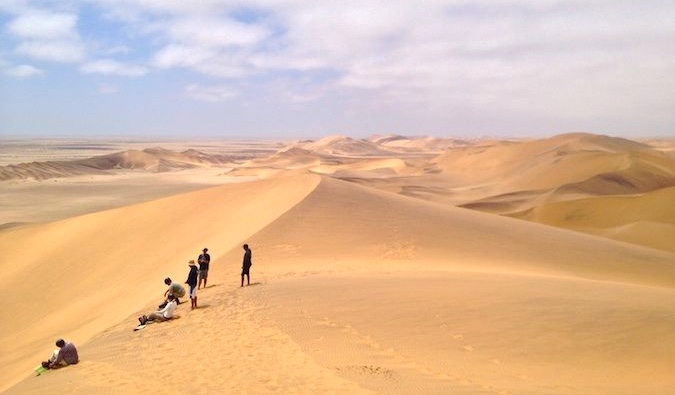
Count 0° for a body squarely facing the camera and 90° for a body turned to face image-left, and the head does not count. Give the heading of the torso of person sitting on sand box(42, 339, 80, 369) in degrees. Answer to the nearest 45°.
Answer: approximately 90°

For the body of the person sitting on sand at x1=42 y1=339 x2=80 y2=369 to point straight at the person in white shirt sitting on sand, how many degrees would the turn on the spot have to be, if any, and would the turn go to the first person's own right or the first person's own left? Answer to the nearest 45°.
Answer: approximately 135° to the first person's own right
